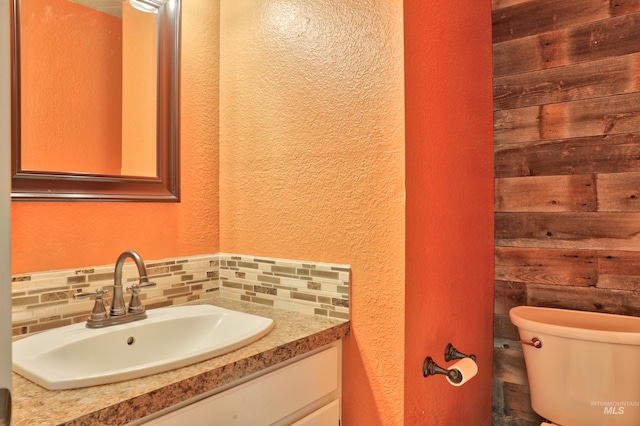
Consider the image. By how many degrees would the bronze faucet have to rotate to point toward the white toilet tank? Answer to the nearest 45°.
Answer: approximately 45° to its left

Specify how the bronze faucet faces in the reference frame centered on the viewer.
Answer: facing the viewer and to the right of the viewer
